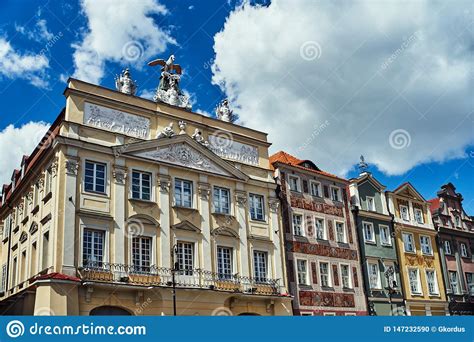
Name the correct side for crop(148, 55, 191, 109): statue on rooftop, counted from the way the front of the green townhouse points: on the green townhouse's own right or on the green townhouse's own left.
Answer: on the green townhouse's own right

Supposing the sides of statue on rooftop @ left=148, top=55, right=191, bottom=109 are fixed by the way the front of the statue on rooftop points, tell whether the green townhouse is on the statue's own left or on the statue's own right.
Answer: on the statue's own left

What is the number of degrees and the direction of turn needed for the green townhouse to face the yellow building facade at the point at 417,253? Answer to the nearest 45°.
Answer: approximately 90° to its left

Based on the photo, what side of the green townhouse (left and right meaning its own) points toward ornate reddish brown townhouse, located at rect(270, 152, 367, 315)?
right

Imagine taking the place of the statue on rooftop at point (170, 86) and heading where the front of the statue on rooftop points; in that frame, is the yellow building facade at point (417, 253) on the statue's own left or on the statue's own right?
on the statue's own left

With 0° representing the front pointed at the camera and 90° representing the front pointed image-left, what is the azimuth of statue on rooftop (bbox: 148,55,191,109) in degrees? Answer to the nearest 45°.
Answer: approximately 0°

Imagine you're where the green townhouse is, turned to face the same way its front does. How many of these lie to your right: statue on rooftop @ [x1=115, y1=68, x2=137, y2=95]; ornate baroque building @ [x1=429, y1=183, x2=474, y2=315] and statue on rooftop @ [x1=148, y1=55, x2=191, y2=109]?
2

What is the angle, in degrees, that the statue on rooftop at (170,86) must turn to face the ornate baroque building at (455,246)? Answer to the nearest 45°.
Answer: approximately 135° to its left

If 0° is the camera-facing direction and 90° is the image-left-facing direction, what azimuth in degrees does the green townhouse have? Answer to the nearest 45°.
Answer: approximately 315°

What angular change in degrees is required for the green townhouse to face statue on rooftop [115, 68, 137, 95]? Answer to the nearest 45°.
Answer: approximately 90° to its right

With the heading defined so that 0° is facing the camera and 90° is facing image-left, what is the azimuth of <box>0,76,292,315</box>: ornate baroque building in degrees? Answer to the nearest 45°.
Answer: approximately 315°

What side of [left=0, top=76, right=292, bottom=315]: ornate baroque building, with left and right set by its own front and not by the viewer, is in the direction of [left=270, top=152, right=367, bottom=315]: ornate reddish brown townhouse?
left

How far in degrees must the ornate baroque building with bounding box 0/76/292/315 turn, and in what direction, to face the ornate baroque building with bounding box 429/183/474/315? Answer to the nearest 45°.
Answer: approximately 90° to its left
